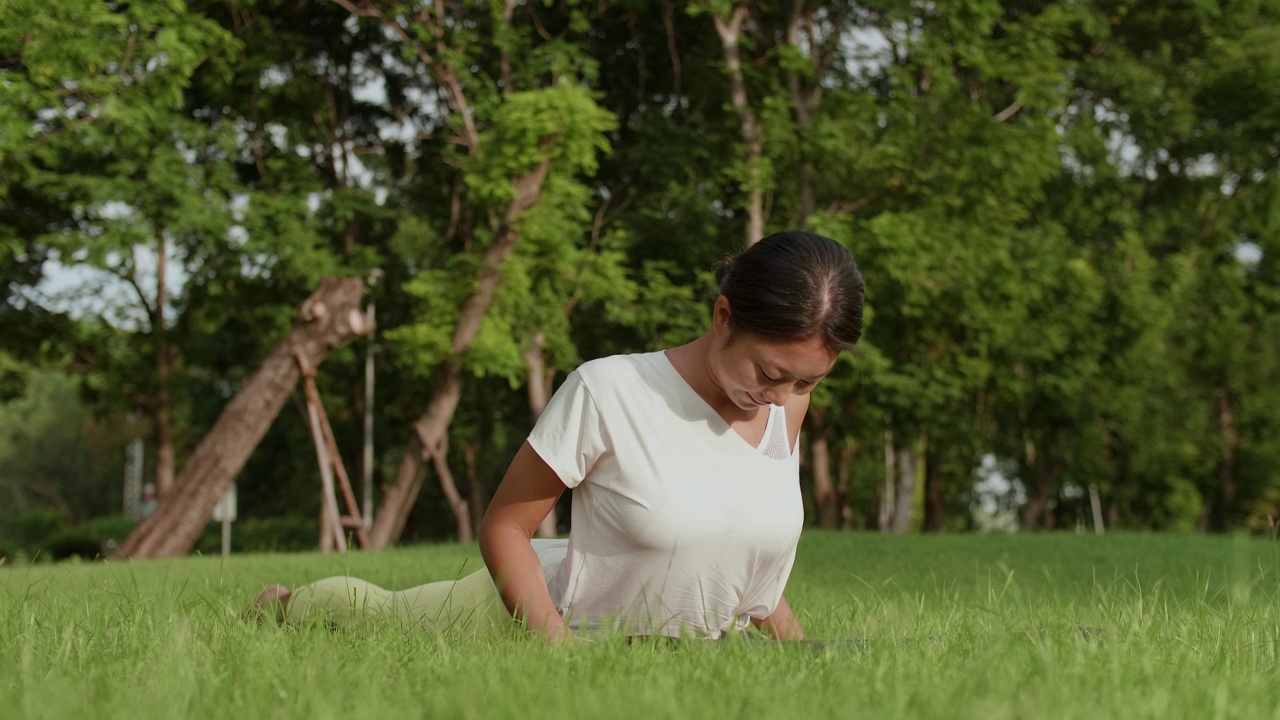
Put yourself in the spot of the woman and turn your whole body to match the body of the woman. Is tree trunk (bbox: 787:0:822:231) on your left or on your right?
on your left

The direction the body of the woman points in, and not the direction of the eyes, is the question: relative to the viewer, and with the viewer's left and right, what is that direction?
facing the viewer and to the right of the viewer

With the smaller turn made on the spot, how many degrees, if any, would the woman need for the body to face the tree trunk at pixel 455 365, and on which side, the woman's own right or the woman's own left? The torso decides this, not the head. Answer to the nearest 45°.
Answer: approximately 135° to the woman's own left

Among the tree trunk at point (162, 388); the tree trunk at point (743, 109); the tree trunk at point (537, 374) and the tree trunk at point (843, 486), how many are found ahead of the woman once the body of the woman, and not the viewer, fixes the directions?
0

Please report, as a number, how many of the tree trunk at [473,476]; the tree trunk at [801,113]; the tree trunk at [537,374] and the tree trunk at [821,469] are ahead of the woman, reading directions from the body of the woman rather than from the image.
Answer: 0

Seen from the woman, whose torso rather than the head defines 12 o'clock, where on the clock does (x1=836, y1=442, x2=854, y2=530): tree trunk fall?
The tree trunk is roughly at 8 o'clock from the woman.

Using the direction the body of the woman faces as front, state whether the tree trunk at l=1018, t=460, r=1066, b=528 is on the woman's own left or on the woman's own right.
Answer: on the woman's own left

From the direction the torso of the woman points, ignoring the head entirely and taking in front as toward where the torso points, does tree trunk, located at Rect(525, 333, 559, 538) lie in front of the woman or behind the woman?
behind

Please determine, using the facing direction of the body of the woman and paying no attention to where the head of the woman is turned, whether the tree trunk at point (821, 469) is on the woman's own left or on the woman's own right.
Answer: on the woman's own left

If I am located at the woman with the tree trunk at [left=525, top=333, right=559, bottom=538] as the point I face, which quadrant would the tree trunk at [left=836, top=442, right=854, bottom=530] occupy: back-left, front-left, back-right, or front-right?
front-right

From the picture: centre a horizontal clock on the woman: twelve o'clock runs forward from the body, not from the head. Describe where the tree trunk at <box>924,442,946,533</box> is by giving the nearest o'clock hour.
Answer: The tree trunk is roughly at 8 o'clock from the woman.

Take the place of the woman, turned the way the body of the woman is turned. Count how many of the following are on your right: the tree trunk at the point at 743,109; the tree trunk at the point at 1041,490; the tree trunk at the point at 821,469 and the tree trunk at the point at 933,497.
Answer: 0

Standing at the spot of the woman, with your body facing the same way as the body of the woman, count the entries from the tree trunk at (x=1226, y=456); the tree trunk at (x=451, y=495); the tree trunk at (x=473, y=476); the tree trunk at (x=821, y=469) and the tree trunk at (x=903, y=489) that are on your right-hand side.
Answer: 0

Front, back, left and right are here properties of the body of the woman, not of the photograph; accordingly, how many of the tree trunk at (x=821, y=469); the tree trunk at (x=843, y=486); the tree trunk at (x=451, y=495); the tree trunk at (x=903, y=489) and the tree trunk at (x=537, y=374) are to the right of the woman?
0

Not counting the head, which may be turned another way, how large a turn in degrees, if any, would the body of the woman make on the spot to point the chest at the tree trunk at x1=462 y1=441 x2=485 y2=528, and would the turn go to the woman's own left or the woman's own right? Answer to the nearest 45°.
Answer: approximately 135° to the woman's own left
